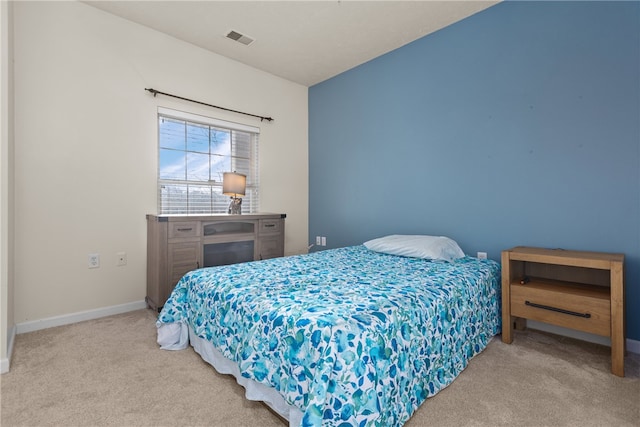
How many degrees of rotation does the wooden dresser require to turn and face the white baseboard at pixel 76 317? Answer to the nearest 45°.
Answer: approximately 135° to its right

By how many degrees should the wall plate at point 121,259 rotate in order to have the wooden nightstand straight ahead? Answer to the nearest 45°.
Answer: approximately 45° to its left

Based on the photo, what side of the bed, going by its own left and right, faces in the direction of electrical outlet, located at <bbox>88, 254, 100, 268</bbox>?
right

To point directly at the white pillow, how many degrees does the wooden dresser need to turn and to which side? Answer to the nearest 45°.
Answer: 0° — it already faces it

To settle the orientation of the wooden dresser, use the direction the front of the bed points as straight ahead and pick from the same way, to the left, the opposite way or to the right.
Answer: to the left

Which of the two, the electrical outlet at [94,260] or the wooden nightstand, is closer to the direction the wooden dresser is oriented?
the wooden nightstand

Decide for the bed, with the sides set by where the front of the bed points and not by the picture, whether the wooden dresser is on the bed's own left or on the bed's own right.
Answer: on the bed's own right

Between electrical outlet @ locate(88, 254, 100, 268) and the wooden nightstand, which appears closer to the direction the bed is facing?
the electrical outlet

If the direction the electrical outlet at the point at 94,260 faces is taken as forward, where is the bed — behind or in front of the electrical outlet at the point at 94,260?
in front

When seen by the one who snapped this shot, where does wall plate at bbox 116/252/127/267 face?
facing the viewer

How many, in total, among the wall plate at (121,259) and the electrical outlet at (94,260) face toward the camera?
2

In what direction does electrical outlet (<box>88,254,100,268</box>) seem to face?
toward the camera

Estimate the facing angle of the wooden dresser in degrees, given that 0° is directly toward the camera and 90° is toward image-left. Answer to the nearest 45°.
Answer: approximately 315°

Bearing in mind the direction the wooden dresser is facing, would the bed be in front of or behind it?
in front
